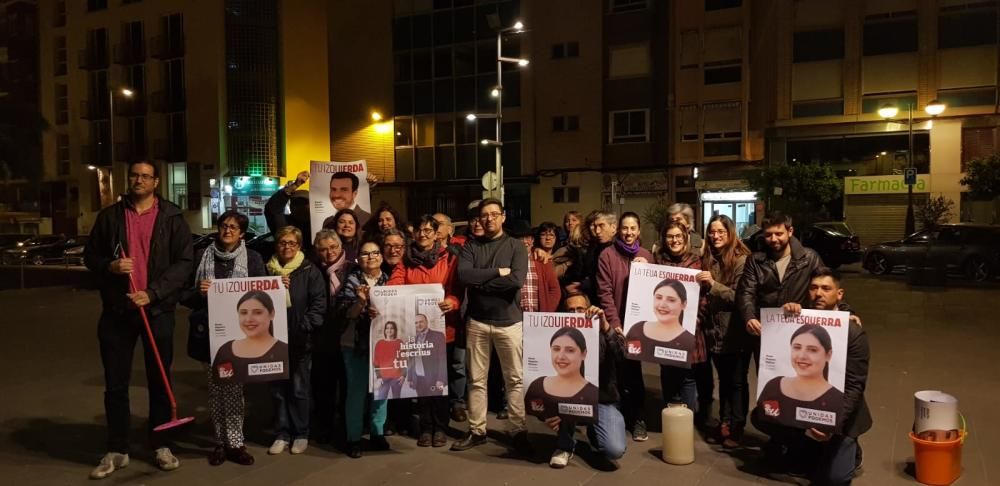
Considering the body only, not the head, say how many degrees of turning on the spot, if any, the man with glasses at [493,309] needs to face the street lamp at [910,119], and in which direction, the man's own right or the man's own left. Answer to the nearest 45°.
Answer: approximately 135° to the man's own left

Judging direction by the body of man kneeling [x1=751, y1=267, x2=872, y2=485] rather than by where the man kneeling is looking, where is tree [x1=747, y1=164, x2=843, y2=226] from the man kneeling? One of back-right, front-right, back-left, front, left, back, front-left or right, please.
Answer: back-right

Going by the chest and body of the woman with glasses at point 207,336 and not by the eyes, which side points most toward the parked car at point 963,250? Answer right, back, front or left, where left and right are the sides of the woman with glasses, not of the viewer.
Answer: left

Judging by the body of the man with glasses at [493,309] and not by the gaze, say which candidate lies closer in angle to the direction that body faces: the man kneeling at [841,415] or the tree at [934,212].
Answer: the man kneeling

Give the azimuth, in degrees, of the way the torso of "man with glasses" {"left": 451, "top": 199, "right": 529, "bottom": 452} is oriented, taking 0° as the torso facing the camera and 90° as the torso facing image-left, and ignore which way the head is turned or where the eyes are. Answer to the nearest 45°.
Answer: approximately 0°

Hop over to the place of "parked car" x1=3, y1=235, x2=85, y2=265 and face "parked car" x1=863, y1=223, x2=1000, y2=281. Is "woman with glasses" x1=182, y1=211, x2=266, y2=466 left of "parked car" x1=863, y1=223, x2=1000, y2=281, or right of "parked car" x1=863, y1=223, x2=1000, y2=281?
right

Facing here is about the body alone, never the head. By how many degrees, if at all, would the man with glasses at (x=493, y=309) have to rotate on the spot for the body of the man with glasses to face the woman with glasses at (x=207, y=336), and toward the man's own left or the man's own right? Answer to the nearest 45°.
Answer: approximately 90° to the man's own right

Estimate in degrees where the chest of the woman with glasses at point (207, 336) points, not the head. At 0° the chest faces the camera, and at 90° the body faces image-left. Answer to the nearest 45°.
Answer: approximately 0°

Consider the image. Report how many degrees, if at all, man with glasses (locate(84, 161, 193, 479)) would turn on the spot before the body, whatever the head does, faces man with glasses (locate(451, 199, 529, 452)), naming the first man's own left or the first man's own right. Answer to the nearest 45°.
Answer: approximately 90° to the first man's own left
